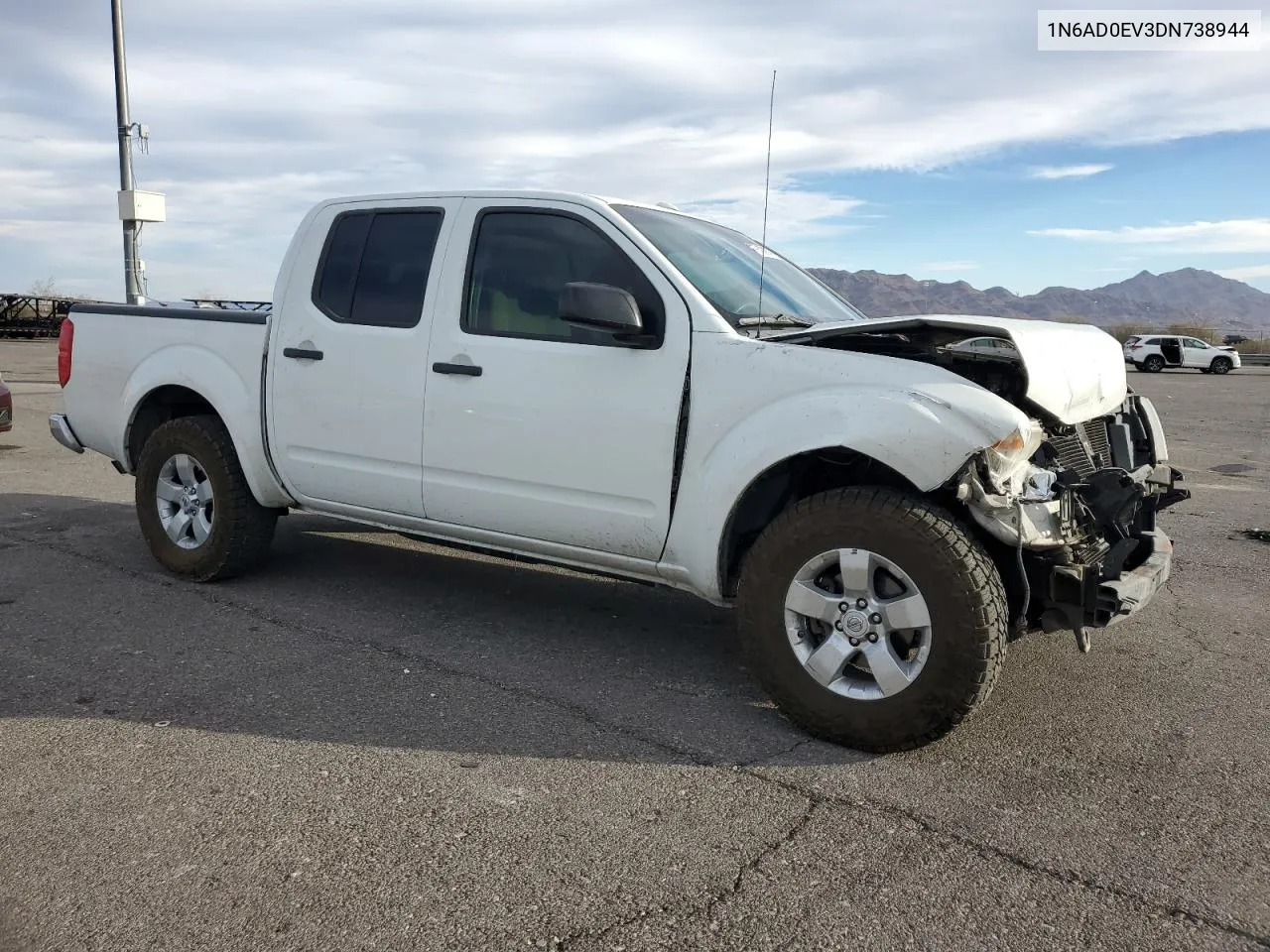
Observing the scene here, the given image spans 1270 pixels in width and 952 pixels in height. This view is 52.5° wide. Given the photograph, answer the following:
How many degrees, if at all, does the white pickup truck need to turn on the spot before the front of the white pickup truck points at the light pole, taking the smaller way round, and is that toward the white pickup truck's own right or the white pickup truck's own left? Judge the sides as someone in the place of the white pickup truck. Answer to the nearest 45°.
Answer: approximately 180°

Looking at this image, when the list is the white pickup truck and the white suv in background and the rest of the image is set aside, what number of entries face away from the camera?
0

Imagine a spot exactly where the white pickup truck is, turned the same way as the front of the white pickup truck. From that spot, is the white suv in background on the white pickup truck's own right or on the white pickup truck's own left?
on the white pickup truck's own left

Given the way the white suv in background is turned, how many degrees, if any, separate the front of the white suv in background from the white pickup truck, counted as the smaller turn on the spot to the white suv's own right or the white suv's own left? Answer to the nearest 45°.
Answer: approximately 90° to the white suv's own right

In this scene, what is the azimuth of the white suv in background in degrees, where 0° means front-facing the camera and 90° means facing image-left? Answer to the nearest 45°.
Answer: approximately 270°

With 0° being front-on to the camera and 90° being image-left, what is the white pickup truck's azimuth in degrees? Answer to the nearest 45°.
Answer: approximately 315°
